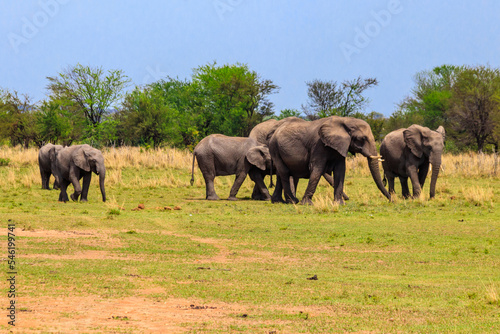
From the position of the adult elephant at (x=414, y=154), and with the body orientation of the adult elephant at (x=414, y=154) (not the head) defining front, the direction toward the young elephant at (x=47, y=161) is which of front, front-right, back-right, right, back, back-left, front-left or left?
back-right

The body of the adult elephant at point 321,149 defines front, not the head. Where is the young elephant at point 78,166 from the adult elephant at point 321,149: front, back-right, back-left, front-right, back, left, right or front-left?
back

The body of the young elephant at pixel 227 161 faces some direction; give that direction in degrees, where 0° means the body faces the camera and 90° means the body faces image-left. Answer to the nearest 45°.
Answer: approximately 270°

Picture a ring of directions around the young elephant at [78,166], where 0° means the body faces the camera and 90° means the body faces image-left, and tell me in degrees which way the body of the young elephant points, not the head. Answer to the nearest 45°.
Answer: approximately 315°

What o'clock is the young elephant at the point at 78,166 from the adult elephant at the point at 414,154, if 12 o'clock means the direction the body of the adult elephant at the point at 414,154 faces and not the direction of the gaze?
the young elephant at the point at 78,166 is roughly at 4 o'clock from the adult elephant at the point at 414,154.

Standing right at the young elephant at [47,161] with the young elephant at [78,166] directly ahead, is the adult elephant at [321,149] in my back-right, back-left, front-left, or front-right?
front-left

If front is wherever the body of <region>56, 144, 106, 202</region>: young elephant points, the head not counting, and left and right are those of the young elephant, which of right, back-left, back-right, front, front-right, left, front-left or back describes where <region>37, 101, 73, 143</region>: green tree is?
back-left

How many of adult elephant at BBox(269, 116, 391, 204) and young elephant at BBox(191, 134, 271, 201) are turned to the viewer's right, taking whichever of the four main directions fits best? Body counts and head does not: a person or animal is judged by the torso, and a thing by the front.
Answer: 2

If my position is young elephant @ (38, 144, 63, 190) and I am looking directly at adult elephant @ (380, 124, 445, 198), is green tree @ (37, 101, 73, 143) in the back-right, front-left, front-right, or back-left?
back-left

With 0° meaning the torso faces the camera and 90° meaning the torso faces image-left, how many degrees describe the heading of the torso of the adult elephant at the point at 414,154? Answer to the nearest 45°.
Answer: approximately 315°

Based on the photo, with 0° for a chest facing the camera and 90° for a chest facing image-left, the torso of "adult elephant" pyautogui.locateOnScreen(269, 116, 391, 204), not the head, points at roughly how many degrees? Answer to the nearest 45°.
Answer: approximately 270°

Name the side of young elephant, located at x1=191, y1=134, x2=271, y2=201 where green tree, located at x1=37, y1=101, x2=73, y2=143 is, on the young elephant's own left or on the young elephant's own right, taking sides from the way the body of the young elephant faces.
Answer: on the young elephant's own left

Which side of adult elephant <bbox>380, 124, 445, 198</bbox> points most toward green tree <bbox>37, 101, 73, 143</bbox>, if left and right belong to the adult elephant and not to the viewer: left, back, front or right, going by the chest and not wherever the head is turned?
back

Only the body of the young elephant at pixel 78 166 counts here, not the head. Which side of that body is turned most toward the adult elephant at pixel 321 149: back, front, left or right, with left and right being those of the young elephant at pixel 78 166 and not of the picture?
front
